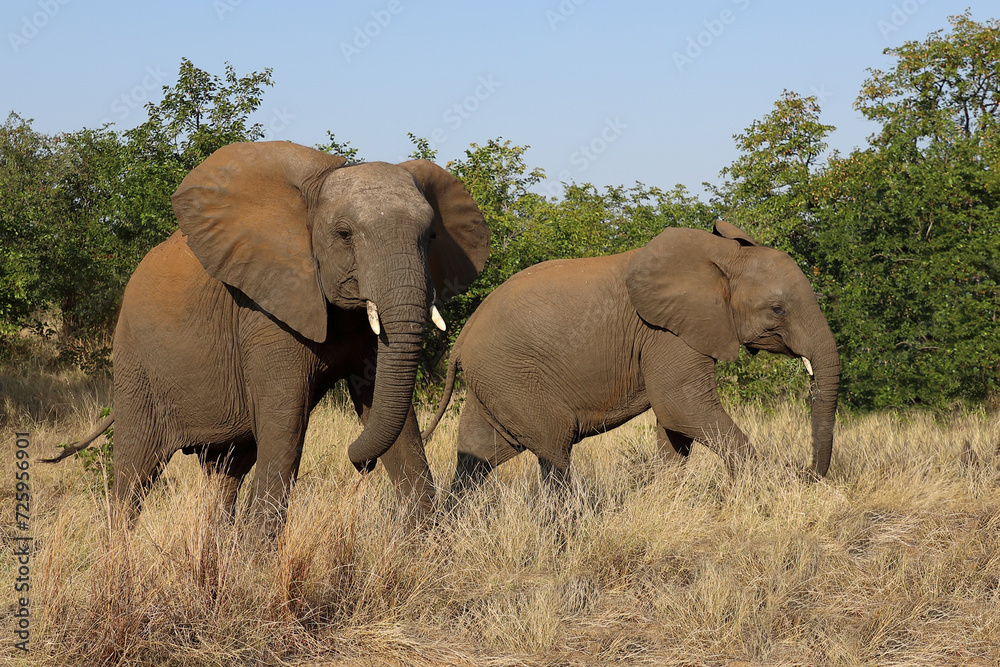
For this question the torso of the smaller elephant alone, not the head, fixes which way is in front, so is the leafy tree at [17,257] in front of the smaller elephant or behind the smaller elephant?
behind

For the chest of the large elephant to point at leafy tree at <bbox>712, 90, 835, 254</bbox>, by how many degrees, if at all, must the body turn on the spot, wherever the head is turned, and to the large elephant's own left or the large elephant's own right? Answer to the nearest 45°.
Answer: approximately 90° to the large elephant's own left

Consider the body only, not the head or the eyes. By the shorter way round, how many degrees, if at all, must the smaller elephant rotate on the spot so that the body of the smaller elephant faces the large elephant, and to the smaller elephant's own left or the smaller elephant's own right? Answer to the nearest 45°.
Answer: approximately 135° to the smaller elephant's own right

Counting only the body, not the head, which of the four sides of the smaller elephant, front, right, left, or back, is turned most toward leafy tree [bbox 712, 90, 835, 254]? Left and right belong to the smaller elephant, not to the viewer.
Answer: left

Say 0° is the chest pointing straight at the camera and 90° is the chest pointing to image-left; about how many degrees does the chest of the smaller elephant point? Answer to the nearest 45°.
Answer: approximately 270°

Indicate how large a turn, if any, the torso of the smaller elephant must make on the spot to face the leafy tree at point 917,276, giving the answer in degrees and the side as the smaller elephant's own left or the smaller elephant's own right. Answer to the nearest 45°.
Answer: approximately 45° to the smaller elephant's own left
